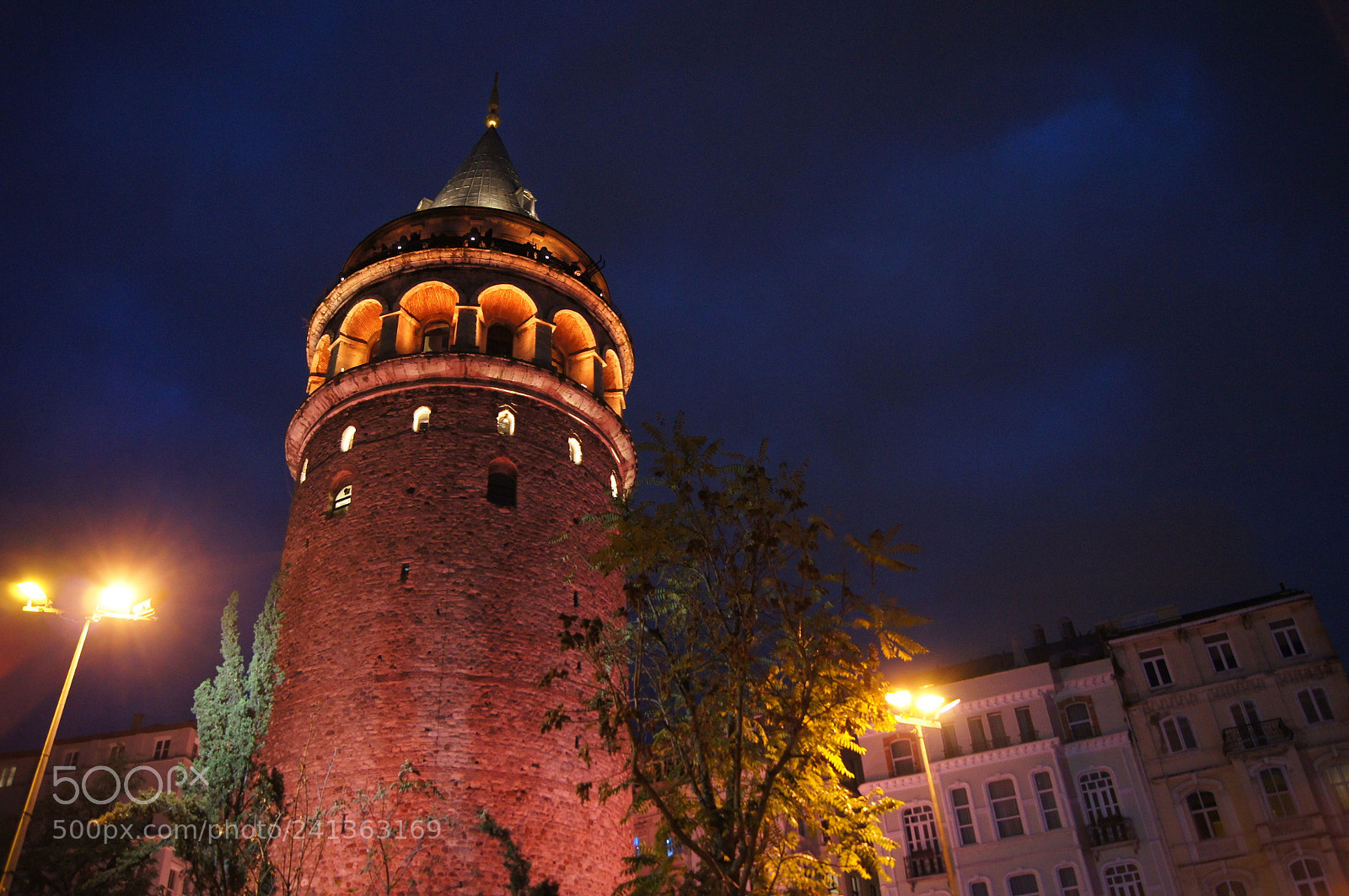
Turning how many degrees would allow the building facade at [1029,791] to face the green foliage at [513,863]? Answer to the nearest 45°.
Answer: approximately 45° to its right

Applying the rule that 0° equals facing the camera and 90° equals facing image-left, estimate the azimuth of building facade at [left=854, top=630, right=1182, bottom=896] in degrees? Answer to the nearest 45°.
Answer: approximately 0°

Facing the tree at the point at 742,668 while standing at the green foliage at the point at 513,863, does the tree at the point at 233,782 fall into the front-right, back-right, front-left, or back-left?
back-right

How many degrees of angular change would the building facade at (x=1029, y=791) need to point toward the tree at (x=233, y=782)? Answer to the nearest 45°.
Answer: approximately 45° to its right
